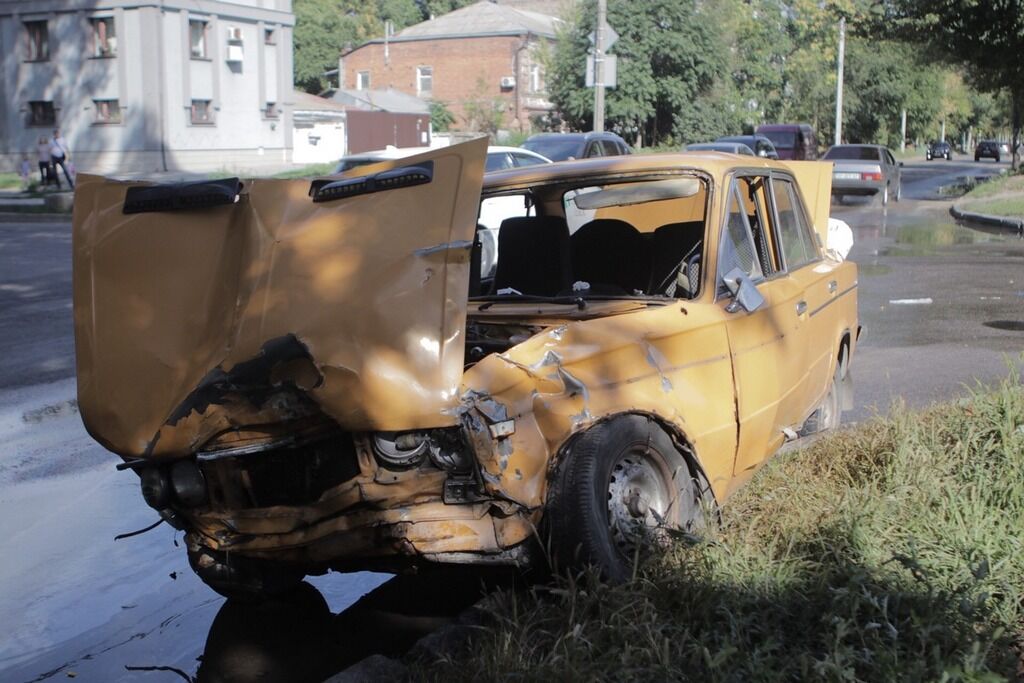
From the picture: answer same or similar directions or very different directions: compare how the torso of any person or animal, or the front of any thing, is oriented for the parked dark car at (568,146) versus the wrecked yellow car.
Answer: same or similar directions

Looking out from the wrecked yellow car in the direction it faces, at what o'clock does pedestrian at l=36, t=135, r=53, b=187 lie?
The pedestrian is roughly at 4 o'clock from the wrecked yellow car.

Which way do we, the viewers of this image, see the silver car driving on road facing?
facing away from the viewer

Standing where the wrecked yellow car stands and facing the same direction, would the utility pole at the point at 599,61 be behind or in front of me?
behind

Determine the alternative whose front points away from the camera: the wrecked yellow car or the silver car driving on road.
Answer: the silver car driving on road

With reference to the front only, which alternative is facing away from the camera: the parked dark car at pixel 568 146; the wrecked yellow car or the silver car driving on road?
the silver car driving on road

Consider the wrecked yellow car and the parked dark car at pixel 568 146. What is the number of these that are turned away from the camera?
0

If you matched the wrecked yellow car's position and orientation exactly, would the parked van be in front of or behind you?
behind

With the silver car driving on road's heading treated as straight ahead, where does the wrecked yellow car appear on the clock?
The wrecked yellow car is roughly at 6 o'clock from the silver car driving on road.
